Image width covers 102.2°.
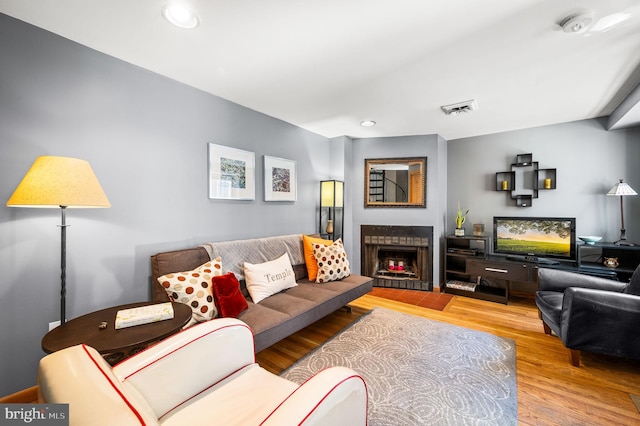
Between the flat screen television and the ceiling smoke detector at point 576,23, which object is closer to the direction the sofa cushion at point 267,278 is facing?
the ceiling smoke detector

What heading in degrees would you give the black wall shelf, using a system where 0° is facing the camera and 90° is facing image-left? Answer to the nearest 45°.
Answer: approximately 0°

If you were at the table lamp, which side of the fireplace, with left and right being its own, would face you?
left

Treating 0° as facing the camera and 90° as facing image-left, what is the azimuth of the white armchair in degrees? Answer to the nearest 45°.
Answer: approximately 225°

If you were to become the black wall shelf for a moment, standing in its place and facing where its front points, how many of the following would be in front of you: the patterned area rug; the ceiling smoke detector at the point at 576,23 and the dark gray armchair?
3

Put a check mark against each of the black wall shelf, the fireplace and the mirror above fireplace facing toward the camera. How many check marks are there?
3

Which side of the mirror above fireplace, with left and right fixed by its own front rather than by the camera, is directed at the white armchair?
front

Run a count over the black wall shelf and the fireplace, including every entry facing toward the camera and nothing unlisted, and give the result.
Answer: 2

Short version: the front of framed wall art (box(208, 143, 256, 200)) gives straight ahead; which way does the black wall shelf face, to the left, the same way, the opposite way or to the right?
to the right

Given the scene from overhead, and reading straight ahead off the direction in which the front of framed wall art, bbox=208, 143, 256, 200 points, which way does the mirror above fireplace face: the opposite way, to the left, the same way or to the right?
to the right

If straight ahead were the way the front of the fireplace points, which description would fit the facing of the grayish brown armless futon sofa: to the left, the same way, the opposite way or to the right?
to the left

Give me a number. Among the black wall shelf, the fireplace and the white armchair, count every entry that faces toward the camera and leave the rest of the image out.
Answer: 2
